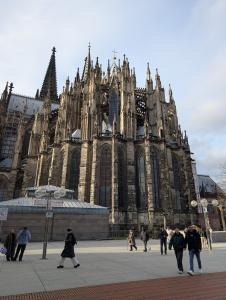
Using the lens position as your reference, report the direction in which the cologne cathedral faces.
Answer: facing away from the viewer and to the left of the viewer

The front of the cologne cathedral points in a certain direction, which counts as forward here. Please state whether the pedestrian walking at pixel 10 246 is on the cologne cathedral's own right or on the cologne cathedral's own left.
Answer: on the cologne cathedral's own left

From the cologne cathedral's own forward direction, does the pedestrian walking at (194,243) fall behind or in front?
behind
